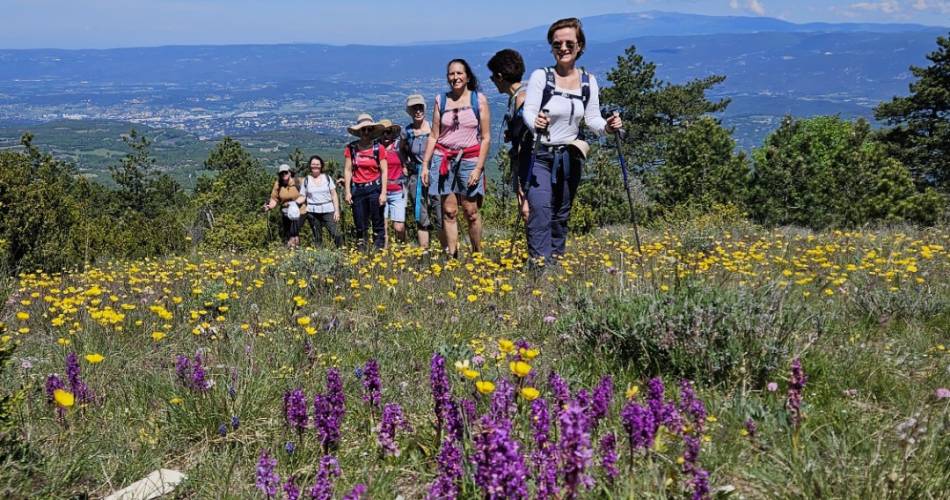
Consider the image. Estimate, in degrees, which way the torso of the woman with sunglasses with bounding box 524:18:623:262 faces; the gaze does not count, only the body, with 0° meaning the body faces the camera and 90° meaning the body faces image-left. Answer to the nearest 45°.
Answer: approximately 0°

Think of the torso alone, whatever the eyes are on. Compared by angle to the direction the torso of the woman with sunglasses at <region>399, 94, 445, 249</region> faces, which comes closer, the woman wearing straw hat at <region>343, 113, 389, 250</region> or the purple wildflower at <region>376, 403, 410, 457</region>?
the purple wildflower

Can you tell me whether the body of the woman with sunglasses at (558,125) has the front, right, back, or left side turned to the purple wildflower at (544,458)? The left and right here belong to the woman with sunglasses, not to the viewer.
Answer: front

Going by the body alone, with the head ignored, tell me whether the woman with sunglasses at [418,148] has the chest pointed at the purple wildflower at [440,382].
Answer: yes

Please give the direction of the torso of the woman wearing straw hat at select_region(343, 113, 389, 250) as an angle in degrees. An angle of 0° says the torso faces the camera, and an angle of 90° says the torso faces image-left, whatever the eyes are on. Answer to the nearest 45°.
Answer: approximately 0°

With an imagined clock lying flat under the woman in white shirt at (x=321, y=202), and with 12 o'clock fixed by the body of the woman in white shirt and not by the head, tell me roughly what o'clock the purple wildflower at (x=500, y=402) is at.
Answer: The purple wildflower is roughly at 12 o'clock from the woman in white shirt.

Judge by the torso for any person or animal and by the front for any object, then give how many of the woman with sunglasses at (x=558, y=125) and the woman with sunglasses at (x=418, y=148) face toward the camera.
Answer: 2

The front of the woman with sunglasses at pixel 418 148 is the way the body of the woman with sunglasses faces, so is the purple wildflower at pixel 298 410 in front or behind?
in front
